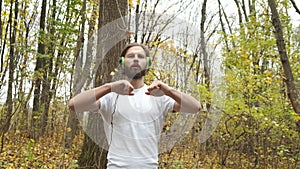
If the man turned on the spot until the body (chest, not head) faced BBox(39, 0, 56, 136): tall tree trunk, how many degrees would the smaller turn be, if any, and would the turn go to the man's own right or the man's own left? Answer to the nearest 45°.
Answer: approximately 180°

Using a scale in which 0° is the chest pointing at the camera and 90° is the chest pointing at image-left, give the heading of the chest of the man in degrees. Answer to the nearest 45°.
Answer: approximately 0°

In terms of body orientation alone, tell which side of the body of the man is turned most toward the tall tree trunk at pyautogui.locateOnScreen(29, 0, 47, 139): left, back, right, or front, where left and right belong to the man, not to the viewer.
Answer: back

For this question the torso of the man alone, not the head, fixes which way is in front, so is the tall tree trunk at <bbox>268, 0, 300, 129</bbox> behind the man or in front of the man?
behind
